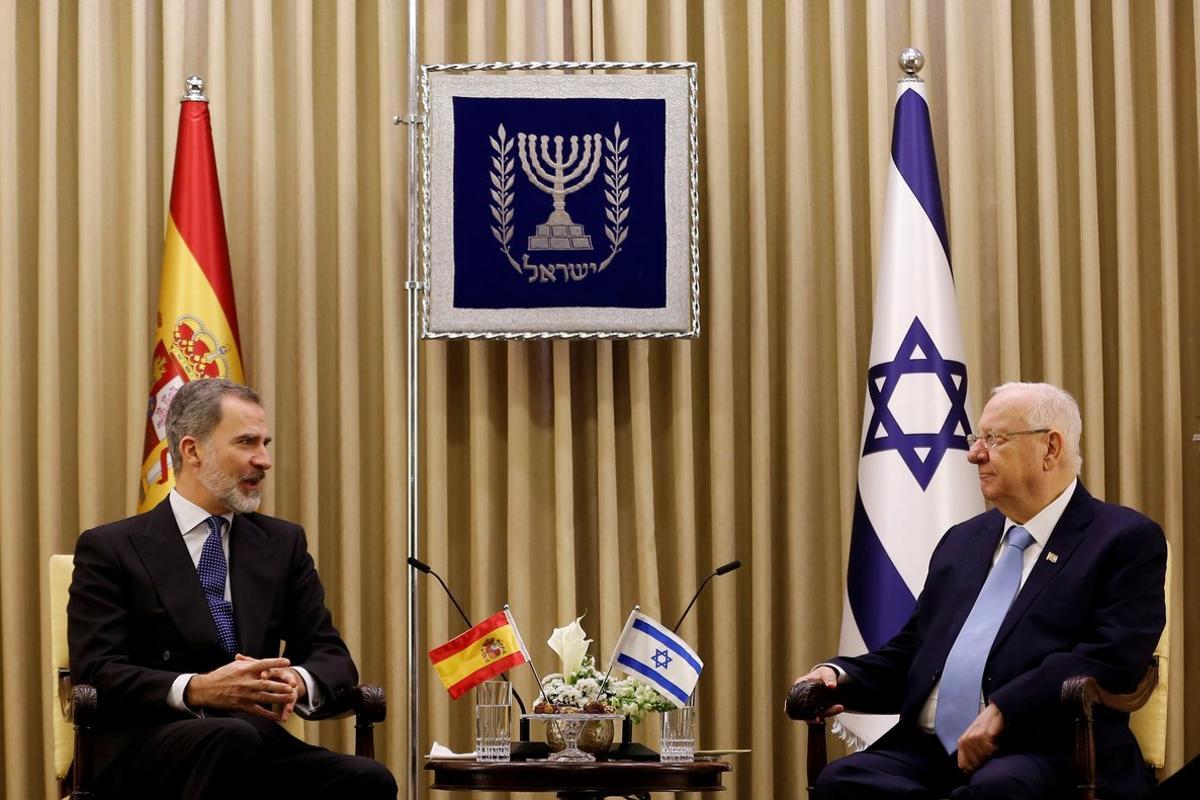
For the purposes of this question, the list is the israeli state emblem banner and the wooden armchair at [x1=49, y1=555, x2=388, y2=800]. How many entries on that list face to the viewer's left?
0

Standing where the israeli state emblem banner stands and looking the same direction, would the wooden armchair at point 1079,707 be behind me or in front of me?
in front

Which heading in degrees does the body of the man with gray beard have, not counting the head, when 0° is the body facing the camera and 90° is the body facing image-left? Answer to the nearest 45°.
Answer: approximately 315°

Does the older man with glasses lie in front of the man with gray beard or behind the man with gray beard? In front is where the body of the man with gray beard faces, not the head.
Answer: in front

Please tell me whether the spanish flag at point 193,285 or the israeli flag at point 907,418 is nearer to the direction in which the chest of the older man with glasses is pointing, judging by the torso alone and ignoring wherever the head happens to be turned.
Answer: the spanish flag

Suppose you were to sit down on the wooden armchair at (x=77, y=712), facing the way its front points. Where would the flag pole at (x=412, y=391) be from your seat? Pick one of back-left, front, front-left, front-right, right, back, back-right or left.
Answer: left

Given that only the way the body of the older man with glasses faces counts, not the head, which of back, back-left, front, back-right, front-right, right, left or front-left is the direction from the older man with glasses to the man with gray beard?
front-right

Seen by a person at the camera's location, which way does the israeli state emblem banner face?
facing the viewer

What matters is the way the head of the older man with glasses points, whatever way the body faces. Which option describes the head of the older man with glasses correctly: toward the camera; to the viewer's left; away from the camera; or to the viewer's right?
to the viewer's left

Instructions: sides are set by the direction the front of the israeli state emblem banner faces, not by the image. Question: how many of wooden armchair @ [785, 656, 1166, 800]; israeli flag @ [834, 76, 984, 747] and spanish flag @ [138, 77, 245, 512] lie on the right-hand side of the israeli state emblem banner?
1

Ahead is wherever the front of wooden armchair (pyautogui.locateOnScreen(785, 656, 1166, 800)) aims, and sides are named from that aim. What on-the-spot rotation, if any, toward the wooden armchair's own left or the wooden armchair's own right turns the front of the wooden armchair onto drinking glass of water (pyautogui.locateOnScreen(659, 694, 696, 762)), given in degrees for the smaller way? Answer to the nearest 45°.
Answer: approximately 45° to the wooden armchair's own right

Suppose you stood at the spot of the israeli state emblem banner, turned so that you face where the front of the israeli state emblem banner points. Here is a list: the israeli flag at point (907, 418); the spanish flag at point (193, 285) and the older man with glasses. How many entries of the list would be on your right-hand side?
1

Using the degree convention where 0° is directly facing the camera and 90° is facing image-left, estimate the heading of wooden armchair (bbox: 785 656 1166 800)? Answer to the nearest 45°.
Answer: approximately 45°

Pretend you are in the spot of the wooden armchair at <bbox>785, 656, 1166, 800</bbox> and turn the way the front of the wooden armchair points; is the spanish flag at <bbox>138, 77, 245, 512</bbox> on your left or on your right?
on your right

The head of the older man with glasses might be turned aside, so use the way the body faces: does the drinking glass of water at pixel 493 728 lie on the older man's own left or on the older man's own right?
on the older man's own right
